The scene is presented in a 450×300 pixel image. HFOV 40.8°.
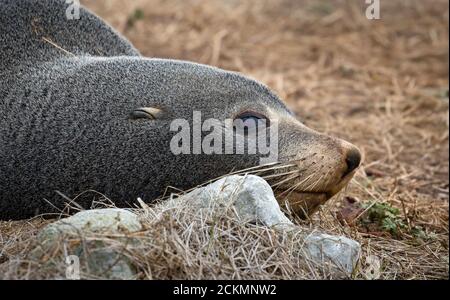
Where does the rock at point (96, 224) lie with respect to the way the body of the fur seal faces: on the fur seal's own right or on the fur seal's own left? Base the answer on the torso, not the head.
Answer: on the fur seal's own right

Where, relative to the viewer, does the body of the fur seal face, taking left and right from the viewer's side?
facing to the right of the viewer

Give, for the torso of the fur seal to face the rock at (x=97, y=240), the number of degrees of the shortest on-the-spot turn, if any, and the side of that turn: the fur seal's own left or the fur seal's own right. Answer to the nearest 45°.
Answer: approximately 90° to the fur seal's own right

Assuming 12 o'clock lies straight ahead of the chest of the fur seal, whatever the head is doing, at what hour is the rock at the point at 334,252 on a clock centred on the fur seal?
The rock is roughly at 1 o'clock from the fur seal.
